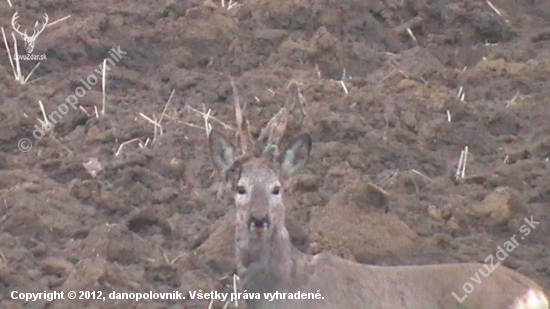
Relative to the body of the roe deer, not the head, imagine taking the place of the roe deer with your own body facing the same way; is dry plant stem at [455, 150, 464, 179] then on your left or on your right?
on your right

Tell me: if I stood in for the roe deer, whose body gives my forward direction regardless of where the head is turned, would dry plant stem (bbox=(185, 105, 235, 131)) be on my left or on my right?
on my right

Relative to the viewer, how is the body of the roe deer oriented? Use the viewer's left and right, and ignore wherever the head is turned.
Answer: facing to the left of the viewer
